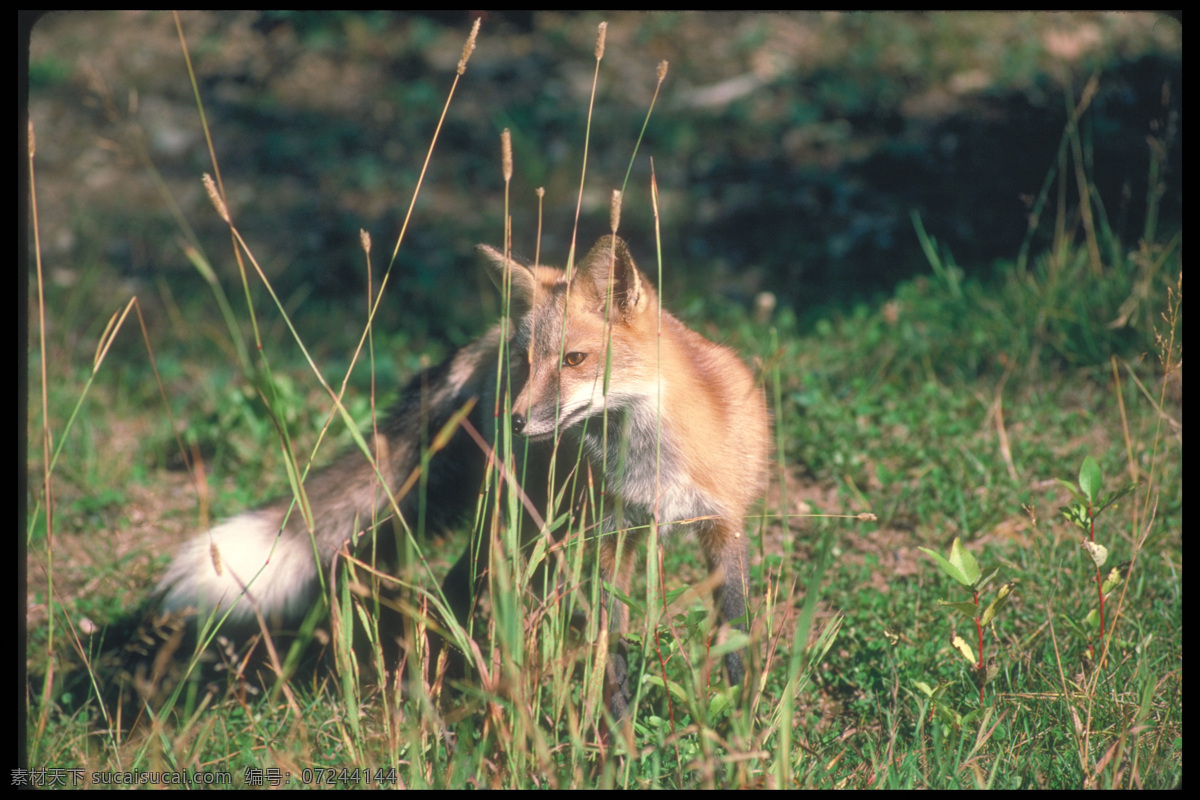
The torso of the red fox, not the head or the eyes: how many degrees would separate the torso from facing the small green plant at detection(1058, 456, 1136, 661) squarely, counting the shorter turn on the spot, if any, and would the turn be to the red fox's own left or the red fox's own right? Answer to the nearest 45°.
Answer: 0° — it already faces it

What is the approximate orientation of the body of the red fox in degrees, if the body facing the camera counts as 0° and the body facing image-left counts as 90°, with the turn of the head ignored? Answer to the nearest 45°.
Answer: approximately 315°

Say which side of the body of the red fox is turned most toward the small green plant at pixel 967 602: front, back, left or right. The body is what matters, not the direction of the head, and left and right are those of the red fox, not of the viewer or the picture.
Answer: front

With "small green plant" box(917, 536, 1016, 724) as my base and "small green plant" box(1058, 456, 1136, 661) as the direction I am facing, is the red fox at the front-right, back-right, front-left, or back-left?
back-left
